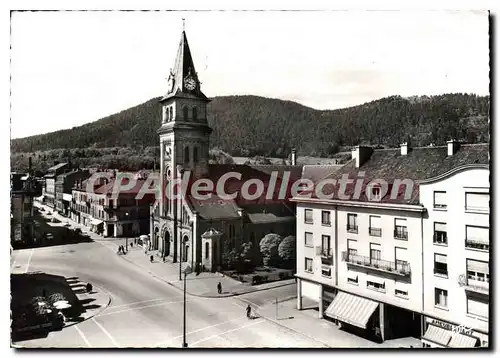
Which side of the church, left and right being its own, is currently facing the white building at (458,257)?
left

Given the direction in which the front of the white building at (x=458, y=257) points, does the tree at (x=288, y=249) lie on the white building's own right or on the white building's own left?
on the white building's own right

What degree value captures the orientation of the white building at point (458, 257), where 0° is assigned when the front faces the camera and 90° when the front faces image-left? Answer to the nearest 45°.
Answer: approximately 45°

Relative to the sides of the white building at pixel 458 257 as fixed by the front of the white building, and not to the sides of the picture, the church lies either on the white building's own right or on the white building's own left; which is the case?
on the white building's own right

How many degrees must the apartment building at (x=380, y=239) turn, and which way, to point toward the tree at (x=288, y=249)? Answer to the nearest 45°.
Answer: approximately 90° to its right
